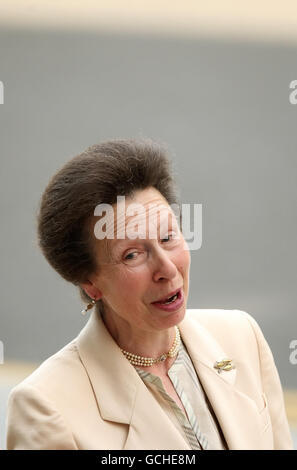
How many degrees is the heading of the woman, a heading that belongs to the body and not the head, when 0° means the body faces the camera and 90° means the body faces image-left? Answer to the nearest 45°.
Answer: approximately 315°
